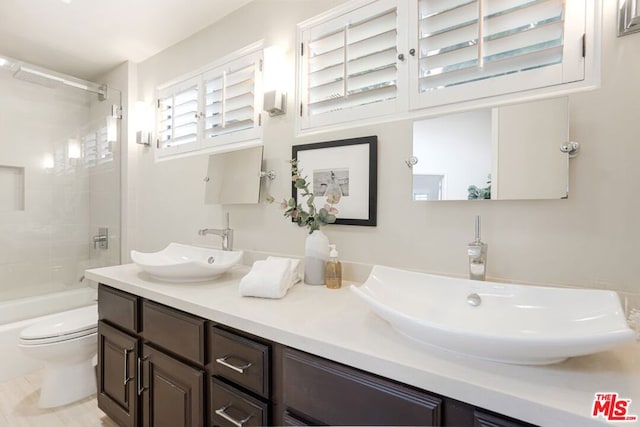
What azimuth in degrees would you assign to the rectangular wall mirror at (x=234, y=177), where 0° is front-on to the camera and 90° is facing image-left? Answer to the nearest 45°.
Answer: approximately 45°

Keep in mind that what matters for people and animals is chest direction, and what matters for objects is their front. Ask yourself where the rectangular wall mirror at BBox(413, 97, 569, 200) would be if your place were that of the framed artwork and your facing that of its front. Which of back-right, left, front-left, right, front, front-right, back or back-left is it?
left

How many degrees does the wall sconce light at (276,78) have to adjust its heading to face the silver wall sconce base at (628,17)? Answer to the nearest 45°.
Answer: approximately 90° to its left

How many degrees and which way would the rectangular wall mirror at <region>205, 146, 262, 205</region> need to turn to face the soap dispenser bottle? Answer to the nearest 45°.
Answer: approximately 90° to its left

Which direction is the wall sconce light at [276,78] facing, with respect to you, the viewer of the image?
facing the viewer and to the left of the viewer
